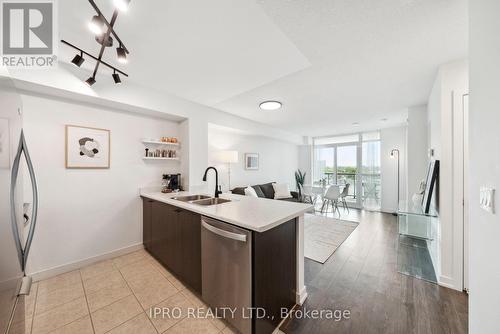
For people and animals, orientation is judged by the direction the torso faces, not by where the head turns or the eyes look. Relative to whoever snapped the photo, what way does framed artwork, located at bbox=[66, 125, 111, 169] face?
facing the viewer and to the right of the viewer

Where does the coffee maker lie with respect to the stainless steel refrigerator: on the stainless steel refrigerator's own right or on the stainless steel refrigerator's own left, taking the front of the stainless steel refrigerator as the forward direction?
on the stainless steel refrigerator's own left

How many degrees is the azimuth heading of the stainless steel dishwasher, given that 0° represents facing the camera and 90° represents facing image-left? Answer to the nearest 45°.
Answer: approximately 45°

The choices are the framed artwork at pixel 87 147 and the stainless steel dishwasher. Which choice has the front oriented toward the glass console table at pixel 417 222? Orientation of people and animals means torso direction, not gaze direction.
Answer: the framed artwork

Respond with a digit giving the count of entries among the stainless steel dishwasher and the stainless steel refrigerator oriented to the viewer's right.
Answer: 1

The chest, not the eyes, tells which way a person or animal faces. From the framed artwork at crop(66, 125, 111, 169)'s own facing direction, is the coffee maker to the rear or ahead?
ahead

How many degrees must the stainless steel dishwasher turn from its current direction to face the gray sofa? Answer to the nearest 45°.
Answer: approximately 135° to its right

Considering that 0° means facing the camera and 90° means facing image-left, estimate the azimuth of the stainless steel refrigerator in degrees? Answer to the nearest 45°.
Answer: approximately 270°

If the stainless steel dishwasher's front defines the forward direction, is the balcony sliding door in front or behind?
behind

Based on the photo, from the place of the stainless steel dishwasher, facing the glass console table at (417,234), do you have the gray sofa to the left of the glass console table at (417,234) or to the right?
left

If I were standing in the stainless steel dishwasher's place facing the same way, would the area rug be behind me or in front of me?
behind

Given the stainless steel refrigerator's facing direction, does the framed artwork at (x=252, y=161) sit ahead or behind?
ahead
